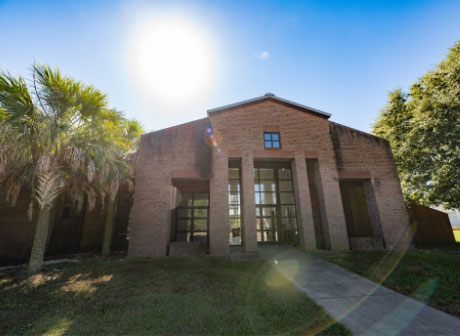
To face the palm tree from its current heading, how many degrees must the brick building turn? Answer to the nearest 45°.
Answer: approximately 45° to its right

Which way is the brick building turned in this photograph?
toward the camera

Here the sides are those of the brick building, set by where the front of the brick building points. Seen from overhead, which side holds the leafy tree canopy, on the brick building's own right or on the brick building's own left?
on the brick building's own left

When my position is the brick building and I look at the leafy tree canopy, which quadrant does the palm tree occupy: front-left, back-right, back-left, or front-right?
back-right
